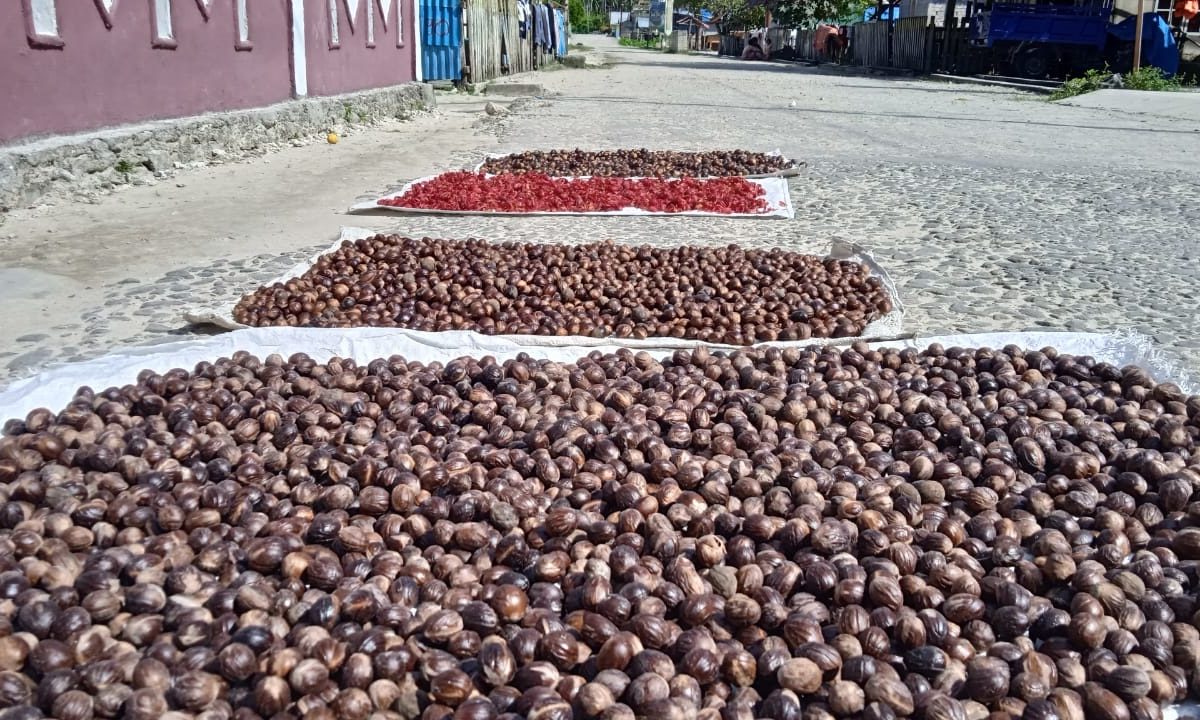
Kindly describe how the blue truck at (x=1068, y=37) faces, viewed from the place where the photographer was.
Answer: facing to the right of the viewer

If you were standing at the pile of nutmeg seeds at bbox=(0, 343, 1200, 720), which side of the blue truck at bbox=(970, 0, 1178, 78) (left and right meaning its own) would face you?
right

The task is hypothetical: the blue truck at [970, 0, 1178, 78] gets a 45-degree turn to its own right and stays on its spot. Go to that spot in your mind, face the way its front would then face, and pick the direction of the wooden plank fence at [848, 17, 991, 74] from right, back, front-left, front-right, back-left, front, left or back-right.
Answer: back

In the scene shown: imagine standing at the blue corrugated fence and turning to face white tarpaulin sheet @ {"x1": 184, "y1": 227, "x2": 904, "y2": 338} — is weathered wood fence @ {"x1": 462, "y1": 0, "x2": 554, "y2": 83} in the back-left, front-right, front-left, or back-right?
back-left

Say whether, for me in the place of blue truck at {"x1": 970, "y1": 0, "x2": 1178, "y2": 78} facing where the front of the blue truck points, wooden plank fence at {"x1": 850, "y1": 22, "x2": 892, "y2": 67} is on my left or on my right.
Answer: on my left

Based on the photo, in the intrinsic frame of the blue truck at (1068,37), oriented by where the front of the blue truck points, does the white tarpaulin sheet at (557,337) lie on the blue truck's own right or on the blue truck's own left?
on the blue truck's own right

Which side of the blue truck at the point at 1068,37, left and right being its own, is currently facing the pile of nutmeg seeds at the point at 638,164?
right

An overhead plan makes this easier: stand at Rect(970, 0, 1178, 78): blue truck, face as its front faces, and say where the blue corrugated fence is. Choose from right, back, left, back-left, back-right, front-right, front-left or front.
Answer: back-right

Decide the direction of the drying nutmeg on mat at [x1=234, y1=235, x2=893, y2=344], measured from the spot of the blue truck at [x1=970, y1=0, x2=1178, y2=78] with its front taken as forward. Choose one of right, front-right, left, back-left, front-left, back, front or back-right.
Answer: right
